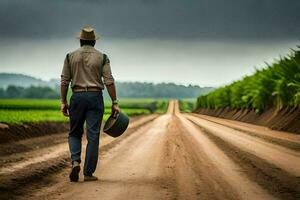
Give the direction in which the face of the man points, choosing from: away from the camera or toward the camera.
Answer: away from the camera

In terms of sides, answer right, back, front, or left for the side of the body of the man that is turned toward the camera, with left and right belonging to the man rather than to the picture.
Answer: back
